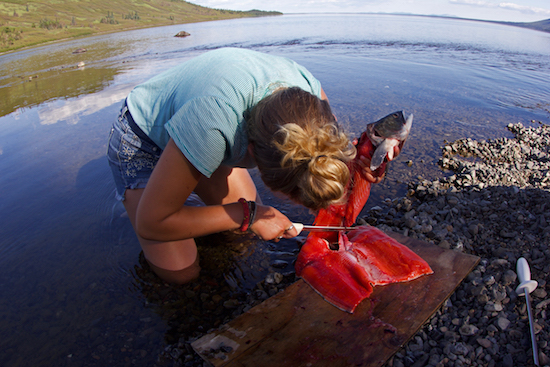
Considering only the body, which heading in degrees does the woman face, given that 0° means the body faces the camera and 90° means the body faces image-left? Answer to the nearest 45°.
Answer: approximately 315°

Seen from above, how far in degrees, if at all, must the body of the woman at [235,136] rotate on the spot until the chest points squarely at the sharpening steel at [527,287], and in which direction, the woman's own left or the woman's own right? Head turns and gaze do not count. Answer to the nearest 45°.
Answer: approximately 45° to the woman's own left
